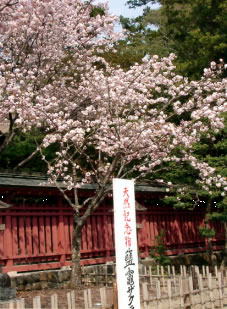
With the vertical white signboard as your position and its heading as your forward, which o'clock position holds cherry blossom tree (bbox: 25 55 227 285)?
The cherry blossom tree is roughly at 6 o'clock from the vertical white signboard.

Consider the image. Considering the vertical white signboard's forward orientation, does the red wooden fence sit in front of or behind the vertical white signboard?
behind

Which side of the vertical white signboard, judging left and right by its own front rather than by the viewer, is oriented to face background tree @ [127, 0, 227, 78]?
back

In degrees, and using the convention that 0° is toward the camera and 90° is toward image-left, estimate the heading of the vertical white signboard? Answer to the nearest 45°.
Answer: approximately 0°

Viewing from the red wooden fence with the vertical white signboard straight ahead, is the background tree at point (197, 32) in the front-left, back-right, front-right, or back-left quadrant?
back-left

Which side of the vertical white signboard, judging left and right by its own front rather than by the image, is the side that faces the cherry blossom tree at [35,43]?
back
